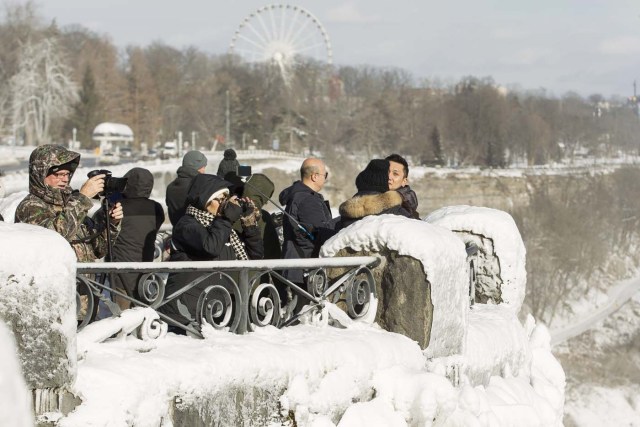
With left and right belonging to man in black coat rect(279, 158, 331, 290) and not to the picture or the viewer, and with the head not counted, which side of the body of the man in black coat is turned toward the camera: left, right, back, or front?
right

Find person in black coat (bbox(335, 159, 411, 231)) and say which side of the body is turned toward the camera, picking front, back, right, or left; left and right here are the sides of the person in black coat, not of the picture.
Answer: back

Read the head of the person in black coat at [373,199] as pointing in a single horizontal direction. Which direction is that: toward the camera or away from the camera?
away from the camera

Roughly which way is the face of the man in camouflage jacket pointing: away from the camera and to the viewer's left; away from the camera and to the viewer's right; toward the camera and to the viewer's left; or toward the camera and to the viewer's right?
toward the camera and to the viewer's right

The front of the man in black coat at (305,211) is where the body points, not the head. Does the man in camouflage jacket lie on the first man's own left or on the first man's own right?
on the first man's own right
